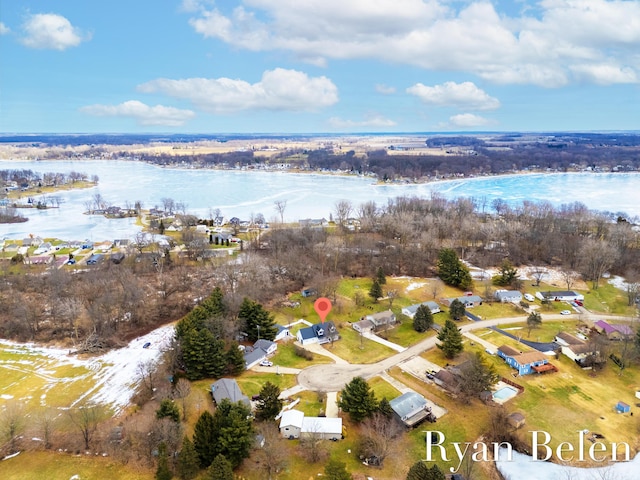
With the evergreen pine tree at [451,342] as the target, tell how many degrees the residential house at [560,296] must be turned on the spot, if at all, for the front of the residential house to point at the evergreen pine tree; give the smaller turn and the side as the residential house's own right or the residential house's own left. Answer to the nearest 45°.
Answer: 0° — it already faces it

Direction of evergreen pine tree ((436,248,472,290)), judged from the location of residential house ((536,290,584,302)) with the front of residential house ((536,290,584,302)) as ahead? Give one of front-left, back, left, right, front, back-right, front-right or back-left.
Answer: right

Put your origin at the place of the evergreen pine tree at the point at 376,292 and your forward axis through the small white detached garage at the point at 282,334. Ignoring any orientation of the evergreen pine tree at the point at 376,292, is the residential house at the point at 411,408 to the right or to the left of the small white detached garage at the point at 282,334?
left

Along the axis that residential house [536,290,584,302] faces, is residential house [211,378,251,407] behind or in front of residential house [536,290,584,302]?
in front

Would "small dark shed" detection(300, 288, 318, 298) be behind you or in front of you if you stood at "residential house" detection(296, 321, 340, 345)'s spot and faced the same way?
behind

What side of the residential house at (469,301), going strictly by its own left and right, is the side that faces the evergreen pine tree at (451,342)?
front

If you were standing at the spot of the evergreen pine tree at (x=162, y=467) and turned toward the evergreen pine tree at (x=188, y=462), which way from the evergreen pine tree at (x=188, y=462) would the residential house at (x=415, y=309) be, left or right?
left

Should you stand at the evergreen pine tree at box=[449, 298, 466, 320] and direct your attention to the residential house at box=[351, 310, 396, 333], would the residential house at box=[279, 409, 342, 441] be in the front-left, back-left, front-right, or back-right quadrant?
front-left

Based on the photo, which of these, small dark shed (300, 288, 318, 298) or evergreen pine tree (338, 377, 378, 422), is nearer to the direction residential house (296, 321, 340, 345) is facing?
the evergreen pine tree

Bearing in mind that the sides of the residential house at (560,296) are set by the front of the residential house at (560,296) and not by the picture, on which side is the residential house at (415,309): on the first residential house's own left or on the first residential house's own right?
on the first residential house's own right

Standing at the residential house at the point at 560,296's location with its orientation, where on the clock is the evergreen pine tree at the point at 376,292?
The evergreen pine tree is roughly at 2 o'clock from the residential house.

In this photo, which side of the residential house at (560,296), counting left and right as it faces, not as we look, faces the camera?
front

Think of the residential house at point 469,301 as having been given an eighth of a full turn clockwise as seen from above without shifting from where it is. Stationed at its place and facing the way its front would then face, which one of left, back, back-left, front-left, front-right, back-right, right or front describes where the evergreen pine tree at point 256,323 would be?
front

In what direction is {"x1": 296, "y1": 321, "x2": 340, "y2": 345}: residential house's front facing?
toward the camera

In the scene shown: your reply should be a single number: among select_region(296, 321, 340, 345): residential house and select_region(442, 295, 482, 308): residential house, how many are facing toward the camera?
2

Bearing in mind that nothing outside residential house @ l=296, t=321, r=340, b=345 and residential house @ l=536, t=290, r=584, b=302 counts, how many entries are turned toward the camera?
2

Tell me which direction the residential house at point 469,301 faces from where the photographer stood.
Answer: facing the viewer
